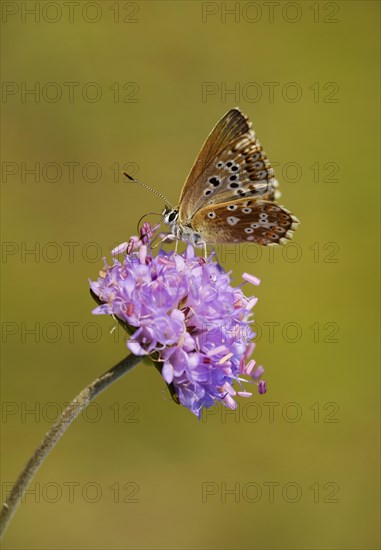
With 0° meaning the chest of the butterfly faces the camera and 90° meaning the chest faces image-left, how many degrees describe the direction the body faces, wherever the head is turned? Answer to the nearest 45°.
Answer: approximately 90°
